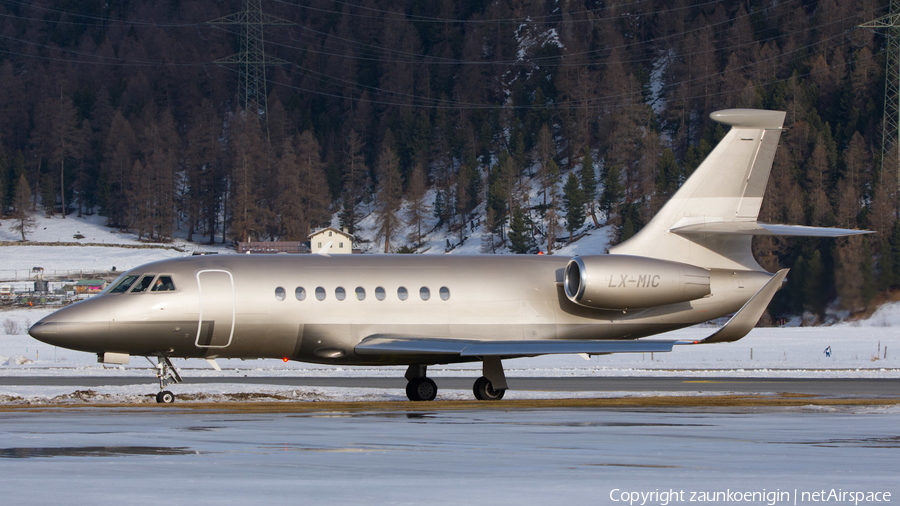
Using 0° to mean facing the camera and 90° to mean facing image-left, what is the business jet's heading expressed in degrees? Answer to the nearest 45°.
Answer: approximately 90°
